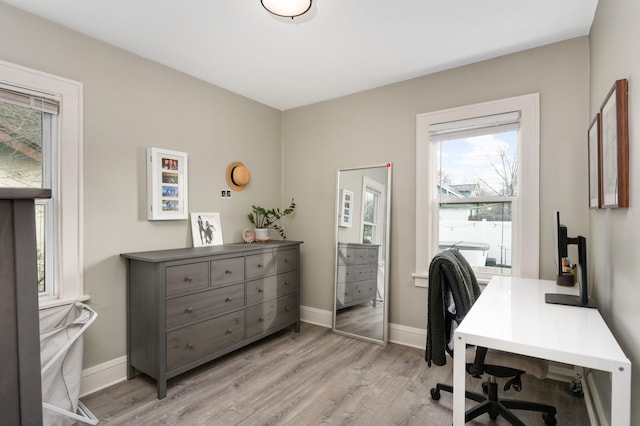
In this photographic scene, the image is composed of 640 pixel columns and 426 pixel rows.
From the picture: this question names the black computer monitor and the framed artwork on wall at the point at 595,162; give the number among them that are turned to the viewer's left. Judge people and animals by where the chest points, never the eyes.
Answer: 2

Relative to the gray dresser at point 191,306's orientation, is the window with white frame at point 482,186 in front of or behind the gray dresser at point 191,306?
in front

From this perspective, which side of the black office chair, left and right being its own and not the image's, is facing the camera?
right

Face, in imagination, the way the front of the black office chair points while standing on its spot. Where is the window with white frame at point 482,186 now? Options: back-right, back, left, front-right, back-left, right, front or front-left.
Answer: left

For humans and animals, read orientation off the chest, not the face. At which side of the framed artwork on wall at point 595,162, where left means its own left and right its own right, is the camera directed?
left

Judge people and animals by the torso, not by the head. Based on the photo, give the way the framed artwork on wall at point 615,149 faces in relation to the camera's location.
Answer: facing to the left of the viewer

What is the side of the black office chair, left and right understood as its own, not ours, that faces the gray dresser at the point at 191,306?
back

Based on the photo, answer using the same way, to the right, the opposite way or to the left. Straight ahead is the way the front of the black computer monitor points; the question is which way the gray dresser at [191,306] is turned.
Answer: the opposite way

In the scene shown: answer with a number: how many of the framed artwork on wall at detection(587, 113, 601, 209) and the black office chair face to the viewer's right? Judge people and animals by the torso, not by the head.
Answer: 1

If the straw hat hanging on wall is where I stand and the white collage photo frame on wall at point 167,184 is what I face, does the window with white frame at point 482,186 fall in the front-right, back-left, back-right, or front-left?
back-left

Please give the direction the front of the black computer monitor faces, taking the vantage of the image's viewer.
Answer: facing to the left of the viewer

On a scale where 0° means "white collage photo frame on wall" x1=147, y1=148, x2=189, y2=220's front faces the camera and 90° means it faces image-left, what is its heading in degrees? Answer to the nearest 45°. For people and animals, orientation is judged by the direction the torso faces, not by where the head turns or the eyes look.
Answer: approximately 315°

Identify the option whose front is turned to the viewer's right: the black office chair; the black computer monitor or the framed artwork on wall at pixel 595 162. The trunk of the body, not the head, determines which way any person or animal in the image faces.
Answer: the black office chair
